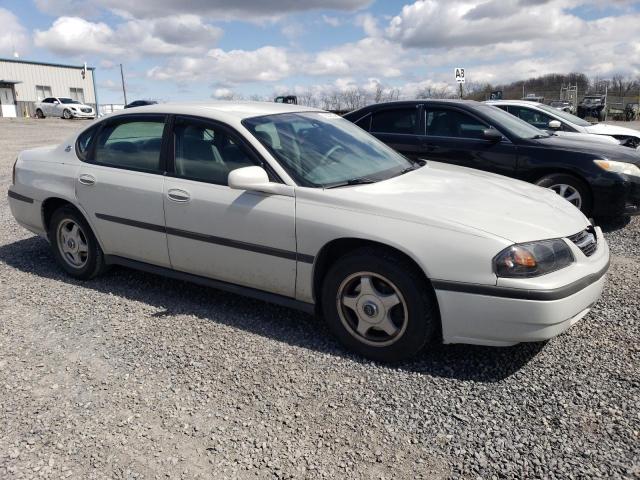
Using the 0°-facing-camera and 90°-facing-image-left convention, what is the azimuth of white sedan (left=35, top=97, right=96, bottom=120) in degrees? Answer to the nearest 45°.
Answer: approximately 315°

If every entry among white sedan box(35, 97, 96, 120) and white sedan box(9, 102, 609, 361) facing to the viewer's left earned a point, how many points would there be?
0

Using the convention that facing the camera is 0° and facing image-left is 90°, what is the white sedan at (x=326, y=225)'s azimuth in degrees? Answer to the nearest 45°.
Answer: approximately 315°

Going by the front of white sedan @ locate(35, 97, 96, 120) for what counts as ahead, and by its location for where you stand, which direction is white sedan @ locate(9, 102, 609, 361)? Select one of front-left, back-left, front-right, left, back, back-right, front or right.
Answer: front-right

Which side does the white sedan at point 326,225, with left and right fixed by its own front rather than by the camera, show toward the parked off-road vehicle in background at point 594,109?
left

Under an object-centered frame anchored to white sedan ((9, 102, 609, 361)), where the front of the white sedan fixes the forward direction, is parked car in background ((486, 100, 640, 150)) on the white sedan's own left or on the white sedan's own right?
on the white sedan's own left

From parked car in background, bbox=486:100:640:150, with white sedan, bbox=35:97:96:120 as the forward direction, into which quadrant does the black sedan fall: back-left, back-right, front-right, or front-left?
back-left

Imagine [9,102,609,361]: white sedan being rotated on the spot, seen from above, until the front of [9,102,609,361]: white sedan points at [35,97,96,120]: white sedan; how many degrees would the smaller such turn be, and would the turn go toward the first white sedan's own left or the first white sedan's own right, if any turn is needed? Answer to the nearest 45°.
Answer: approximately 180°

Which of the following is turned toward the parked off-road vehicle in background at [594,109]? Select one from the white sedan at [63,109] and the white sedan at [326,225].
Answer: the white sedan at [63,109]

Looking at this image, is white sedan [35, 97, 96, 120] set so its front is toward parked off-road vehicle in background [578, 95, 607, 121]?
yes

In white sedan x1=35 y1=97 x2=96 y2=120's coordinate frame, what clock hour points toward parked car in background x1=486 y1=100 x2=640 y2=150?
The parked car in background is roughly at 1 o'clock from the white sedan.
